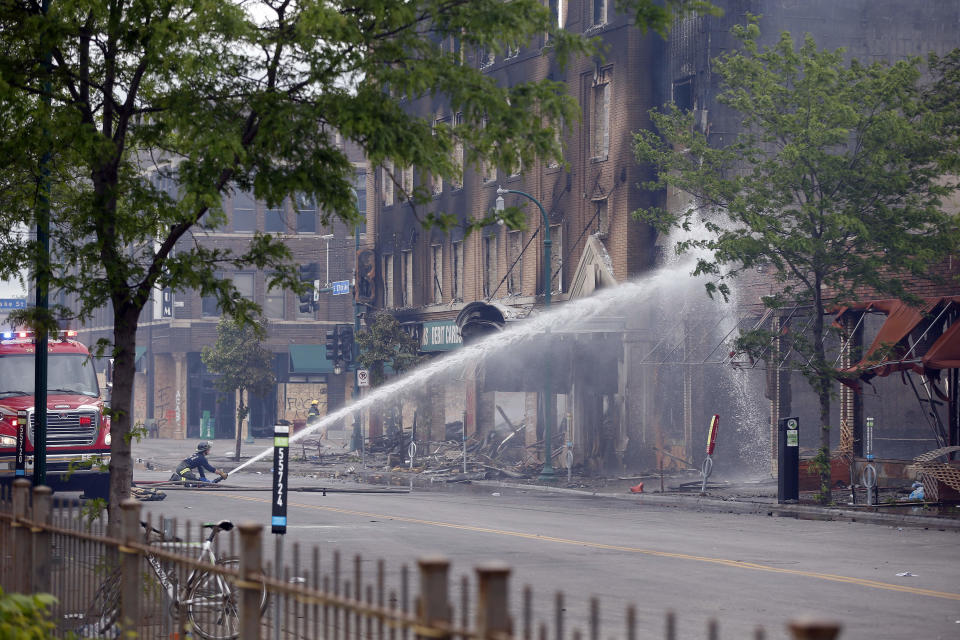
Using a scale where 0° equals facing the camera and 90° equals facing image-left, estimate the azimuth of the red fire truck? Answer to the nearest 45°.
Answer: approximately 315°

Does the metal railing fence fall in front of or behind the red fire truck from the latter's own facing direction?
in front

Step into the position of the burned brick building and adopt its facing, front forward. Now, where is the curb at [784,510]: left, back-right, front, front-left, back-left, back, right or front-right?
front-left

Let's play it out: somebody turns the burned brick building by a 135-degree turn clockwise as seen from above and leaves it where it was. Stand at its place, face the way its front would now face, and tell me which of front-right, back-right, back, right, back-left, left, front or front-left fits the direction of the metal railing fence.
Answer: back

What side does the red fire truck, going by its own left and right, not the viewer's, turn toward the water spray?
left

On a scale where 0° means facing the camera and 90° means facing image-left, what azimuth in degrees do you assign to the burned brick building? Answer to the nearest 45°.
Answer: approximately 45°

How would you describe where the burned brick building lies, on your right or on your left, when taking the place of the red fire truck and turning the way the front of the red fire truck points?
on your left

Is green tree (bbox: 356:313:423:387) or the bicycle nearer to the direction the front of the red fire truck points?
the bicycle
